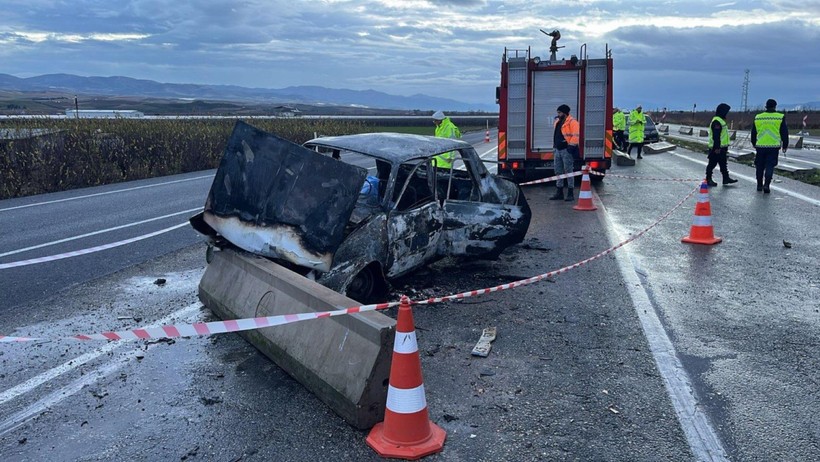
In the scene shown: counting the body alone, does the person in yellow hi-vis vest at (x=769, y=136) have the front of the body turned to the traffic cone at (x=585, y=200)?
no

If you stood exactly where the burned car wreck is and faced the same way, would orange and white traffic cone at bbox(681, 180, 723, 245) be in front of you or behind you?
behind

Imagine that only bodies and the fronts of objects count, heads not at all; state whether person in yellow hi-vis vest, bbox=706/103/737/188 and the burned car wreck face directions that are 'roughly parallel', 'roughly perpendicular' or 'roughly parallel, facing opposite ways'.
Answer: roughly perpendicular

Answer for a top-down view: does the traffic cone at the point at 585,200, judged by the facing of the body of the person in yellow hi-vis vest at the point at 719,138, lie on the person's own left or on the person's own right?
on the person's own right

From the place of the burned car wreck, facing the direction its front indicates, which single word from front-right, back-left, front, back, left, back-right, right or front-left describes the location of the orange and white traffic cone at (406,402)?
front-left

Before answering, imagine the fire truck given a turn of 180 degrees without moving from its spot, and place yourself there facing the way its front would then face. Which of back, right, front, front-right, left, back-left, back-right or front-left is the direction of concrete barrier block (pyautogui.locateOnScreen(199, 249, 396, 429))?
front

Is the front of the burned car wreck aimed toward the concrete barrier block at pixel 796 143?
no

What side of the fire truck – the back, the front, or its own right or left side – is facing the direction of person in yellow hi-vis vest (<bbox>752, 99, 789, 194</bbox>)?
right

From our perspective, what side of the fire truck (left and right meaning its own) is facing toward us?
back
